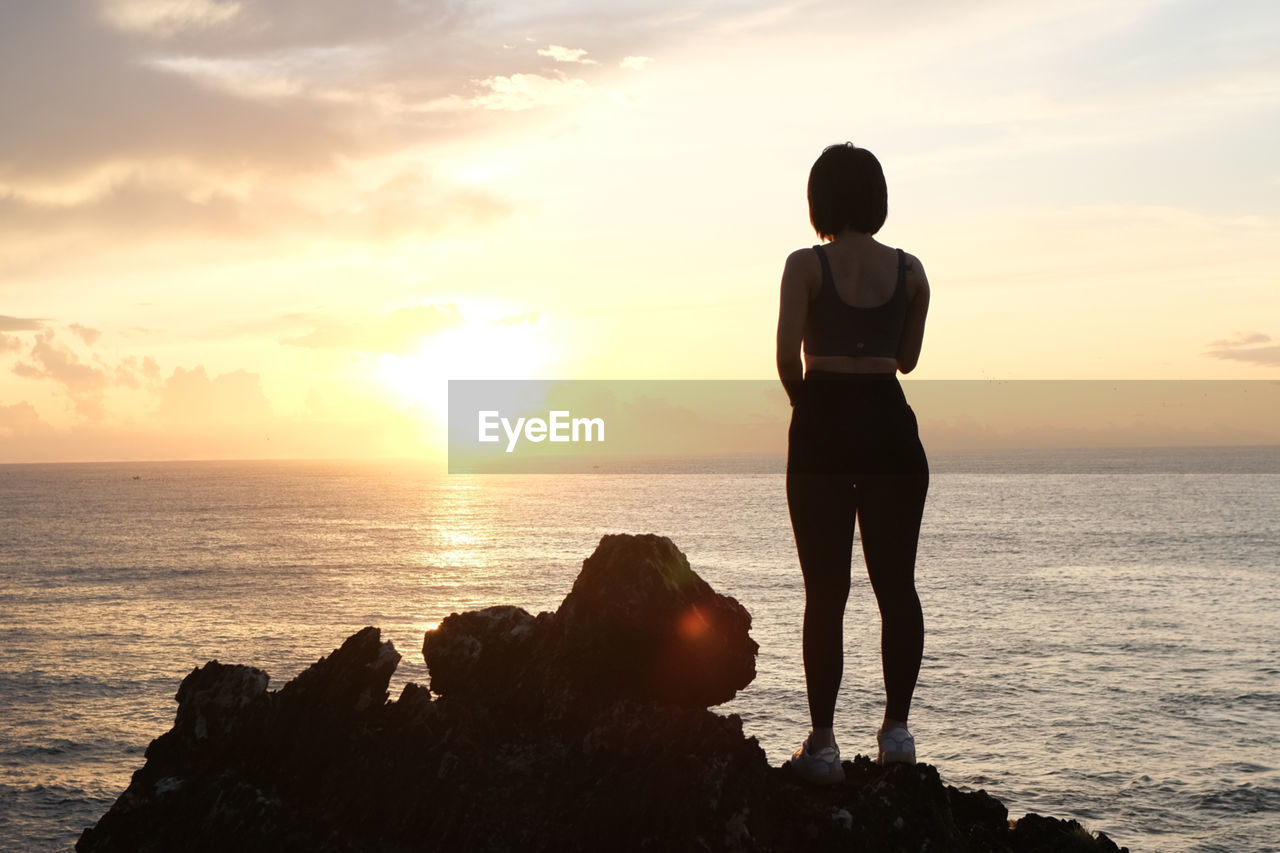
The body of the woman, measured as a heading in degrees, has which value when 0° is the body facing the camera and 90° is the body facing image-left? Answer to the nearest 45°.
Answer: approximately 180°

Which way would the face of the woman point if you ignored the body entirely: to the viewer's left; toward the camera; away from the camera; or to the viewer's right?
away from the camera
